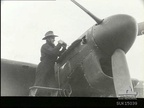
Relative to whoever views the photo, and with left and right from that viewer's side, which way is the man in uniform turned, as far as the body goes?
facing to the right of the viewer
